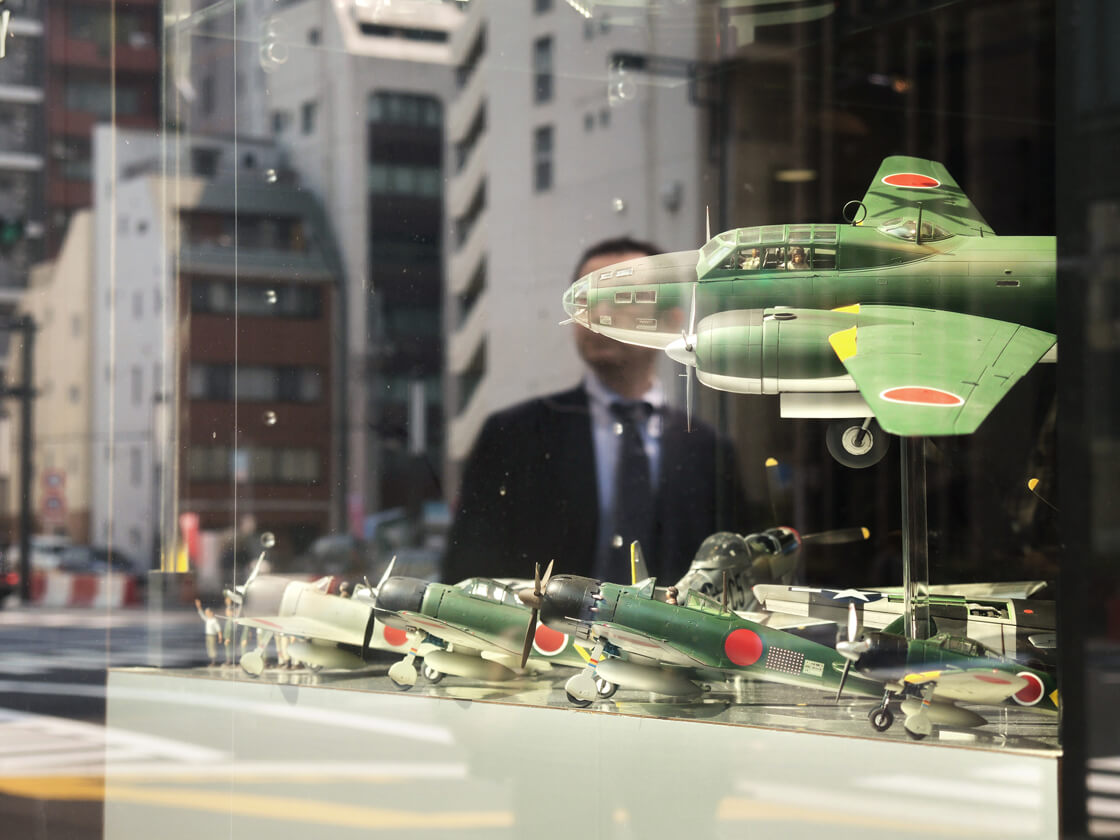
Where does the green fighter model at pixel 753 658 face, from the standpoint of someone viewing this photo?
facing to the left of the viewer

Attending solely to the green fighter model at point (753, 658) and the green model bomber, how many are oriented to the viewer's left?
2

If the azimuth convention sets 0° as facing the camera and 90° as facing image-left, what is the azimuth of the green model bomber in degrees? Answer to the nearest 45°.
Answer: approximately 90°
